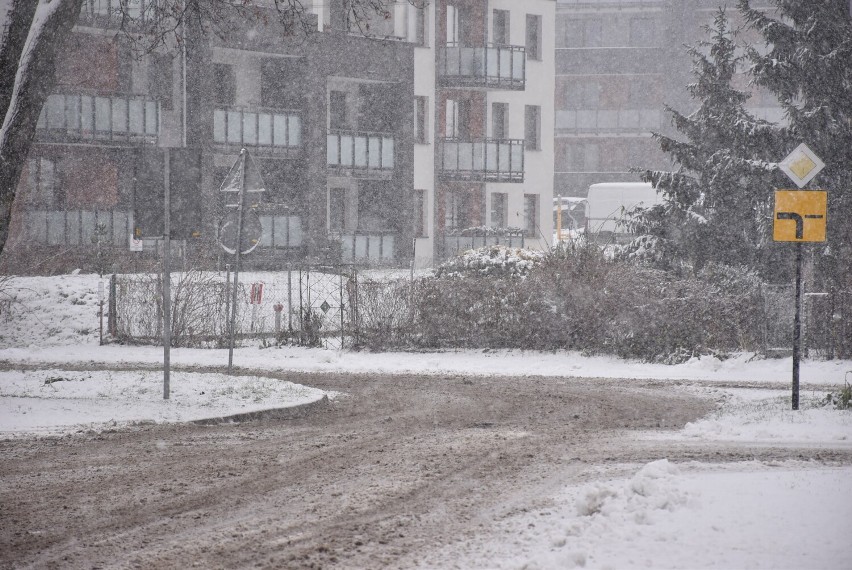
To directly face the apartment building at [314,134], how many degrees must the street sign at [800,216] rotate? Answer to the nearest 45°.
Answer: approximately 135° to its right

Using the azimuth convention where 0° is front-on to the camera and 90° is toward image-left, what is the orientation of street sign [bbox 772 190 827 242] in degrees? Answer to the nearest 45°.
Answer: approximately 0°

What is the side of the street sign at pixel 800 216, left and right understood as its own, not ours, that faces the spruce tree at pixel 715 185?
back

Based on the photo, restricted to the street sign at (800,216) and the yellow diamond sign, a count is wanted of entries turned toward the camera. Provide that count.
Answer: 2

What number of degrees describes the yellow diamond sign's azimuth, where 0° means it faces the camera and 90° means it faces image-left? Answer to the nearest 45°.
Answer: approximately 0°

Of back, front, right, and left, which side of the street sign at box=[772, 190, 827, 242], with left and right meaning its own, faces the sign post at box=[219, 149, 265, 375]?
right

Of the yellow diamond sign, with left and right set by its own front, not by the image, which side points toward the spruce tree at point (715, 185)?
back

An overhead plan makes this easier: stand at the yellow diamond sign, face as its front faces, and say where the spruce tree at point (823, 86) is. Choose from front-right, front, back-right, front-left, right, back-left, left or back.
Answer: back

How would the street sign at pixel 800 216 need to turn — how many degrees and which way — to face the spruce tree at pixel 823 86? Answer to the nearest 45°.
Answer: approximately 180°
